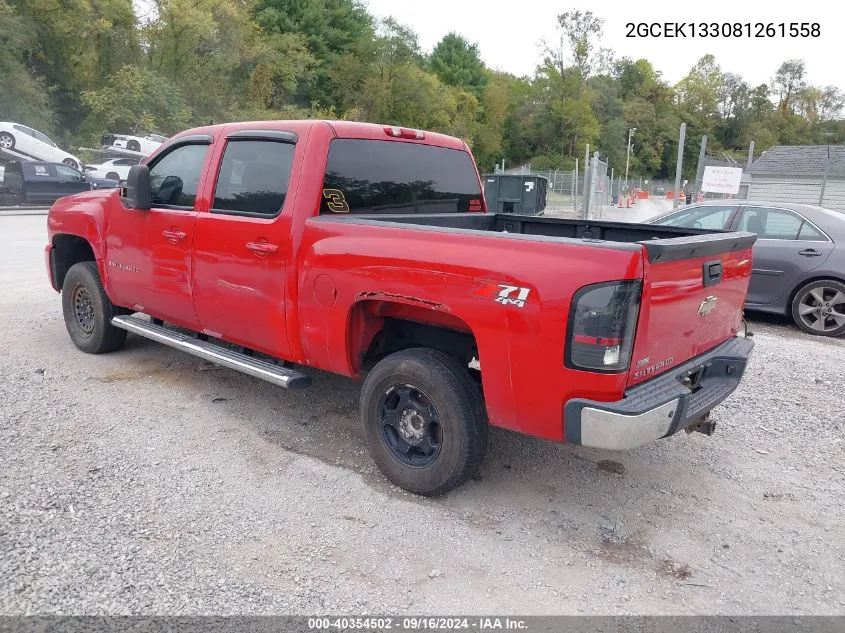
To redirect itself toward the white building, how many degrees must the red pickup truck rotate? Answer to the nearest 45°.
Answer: approximately 90° to its right

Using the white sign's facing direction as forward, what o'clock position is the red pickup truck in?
The red pickup truck is roughly at 12 o'clock from the white sign.

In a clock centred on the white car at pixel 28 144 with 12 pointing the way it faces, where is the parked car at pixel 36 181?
The parked car is roughly at 3 o'clock from the white car.

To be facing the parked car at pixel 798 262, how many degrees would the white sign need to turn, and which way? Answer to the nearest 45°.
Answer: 0° — it already faces it

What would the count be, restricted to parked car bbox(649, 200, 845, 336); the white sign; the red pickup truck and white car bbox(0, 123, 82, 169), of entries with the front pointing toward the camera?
1

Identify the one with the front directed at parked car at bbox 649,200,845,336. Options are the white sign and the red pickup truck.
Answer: the white sign

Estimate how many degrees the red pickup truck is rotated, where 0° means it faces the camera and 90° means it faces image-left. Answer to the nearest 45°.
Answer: approximately 135°

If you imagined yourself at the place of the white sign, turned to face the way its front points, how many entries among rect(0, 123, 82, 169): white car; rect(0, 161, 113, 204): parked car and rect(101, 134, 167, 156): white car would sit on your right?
3

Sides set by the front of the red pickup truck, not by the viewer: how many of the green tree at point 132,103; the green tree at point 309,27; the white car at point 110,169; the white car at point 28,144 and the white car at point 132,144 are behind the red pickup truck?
0

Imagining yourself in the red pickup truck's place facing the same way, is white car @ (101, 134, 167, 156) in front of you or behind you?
in front

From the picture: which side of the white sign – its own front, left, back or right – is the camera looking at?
front

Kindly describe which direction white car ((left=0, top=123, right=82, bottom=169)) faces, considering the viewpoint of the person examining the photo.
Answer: facing to the right of the viewer
